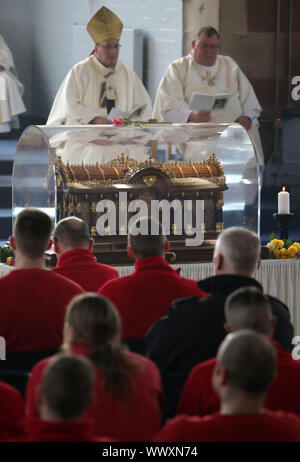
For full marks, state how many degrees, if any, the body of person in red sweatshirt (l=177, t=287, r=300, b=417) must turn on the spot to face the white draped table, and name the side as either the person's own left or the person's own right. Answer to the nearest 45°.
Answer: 0° — they already face it

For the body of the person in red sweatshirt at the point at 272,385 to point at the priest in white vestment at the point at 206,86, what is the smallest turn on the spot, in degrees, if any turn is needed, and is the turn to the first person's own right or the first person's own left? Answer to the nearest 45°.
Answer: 0° — they already face them

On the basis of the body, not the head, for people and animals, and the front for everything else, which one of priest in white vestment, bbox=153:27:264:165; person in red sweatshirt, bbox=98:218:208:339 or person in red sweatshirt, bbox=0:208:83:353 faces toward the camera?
the priest in white vestment

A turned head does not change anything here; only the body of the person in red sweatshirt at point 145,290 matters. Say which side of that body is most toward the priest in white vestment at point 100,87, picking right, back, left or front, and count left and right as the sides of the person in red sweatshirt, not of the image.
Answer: front

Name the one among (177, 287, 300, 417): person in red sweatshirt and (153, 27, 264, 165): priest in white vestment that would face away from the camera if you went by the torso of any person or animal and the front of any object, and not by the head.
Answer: the person in red sweatshirt

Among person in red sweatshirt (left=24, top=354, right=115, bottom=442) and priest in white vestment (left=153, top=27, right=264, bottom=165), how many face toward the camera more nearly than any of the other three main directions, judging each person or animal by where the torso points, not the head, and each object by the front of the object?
1

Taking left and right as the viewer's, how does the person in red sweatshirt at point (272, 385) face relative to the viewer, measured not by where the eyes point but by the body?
facing away from the viewer

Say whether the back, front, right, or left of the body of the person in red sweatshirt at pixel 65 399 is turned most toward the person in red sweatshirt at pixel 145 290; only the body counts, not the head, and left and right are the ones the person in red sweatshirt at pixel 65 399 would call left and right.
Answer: front

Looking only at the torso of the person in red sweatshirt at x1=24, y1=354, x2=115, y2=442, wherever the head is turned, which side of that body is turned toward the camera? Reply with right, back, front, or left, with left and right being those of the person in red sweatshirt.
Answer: back

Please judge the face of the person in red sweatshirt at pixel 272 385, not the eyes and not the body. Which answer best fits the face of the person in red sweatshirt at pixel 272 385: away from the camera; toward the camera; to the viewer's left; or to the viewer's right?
away from the camera

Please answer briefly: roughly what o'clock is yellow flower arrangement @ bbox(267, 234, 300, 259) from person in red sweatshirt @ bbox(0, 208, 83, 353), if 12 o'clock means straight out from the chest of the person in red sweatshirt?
The yellow flower arrangement is roughly at 1 o'clock from the person in red sweatshirt.

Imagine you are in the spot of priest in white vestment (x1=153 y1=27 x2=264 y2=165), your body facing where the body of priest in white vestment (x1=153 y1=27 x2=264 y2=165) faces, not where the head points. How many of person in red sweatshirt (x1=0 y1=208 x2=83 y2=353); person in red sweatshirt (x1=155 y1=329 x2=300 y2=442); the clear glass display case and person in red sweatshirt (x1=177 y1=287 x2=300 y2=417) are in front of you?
4

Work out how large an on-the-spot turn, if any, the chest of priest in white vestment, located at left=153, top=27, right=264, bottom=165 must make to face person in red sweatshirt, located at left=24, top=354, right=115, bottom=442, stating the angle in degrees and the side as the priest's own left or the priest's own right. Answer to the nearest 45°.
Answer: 0° — they already face them

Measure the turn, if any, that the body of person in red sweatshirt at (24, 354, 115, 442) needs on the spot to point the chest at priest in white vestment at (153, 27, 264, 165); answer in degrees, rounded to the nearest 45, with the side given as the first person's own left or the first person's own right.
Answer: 0° — they already face them

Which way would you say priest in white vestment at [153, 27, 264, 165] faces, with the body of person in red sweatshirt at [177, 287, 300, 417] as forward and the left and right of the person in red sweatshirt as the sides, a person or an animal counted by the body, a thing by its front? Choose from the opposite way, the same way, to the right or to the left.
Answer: the opposite way

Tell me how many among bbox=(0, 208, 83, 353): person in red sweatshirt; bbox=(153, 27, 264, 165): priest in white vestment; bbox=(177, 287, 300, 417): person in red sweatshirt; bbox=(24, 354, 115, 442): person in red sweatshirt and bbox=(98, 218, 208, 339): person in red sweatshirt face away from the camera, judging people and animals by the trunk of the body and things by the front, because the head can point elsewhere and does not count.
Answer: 4

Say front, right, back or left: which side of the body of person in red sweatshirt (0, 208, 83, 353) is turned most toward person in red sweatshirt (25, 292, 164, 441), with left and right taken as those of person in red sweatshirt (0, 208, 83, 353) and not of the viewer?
back

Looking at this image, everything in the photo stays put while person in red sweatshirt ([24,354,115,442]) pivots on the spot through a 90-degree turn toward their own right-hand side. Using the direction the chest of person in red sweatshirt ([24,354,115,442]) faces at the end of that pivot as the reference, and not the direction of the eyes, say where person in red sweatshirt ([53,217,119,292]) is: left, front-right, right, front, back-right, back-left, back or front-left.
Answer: left

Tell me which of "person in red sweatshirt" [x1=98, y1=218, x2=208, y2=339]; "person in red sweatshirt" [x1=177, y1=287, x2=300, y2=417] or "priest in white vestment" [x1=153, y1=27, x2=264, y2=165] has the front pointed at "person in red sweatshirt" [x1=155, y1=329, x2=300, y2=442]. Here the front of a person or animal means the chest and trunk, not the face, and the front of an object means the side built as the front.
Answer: the priest in white vestment

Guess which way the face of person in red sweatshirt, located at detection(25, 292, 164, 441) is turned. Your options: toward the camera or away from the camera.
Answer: away from the camera
